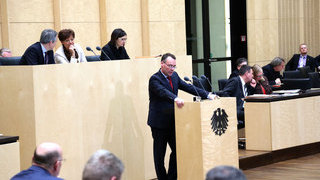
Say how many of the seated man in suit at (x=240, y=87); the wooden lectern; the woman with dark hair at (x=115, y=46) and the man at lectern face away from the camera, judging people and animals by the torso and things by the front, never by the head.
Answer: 0

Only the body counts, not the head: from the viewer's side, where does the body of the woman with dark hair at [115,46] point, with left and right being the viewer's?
facing the viewer and to the right of the viewer

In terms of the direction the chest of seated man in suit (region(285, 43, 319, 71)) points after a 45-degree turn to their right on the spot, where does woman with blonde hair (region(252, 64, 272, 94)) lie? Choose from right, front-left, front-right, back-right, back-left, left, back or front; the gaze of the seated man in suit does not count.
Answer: front-left

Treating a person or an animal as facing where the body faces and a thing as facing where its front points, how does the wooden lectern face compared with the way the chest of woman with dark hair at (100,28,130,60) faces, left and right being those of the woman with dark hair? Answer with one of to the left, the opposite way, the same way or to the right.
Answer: the same way

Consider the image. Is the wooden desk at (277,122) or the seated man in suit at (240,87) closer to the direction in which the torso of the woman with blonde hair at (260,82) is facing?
the wooden desk

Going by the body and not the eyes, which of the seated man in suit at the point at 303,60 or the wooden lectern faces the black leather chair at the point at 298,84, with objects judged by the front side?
the seated man in suit

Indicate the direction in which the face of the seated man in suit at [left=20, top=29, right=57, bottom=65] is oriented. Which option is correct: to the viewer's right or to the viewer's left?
to the viewer's right

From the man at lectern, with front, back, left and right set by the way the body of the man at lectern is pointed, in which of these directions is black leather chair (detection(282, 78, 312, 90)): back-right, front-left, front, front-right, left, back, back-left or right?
left

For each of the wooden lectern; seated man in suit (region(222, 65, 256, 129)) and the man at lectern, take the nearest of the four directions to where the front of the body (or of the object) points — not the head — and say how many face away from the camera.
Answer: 0

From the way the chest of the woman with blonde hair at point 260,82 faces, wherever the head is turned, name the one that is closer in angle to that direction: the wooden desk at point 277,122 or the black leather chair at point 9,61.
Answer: the wooden desk
